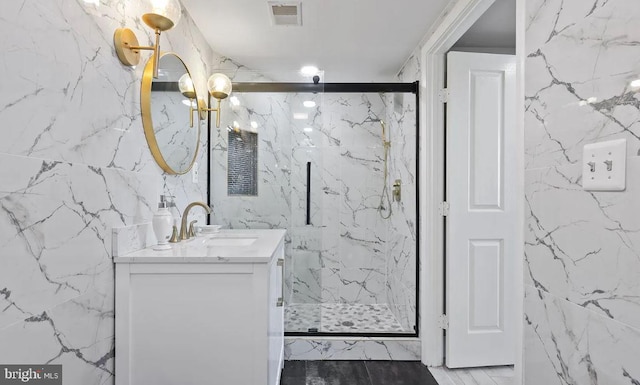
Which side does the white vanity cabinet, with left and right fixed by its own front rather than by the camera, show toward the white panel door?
front

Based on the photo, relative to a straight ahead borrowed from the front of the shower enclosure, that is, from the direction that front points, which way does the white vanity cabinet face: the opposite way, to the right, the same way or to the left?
to the left

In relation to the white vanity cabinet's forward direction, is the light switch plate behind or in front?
in front

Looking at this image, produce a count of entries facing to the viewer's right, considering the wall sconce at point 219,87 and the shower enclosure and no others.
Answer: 1

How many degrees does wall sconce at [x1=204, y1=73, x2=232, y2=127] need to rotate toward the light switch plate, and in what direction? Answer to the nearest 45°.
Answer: approximately 45° to its right

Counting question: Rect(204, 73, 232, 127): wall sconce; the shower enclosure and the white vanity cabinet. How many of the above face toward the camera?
1

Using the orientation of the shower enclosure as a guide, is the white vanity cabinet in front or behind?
in front

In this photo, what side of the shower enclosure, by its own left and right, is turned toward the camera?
front

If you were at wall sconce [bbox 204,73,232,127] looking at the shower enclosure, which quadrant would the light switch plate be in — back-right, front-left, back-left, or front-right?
front-right

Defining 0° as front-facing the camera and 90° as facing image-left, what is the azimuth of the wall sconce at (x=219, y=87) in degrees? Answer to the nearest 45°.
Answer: approximately 270°

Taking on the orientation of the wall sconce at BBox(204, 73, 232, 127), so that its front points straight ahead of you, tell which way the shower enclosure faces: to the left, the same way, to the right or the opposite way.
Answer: to the right
